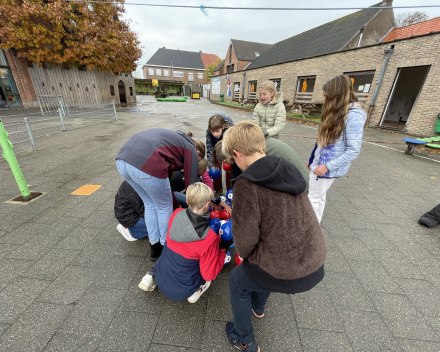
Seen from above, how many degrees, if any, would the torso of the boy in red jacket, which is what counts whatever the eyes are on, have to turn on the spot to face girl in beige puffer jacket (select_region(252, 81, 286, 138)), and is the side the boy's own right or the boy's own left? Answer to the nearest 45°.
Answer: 0° — they already face them

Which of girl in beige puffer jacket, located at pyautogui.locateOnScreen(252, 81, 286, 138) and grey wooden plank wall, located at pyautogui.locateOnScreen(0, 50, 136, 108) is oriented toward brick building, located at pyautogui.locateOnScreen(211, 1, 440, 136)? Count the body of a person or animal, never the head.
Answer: grey wooden plank wall, located at pyautogui.locateOnScreen(0, 50, 136, 108)

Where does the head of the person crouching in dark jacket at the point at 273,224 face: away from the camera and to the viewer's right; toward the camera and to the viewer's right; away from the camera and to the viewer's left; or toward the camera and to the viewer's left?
away from the camera and to the viewer's left

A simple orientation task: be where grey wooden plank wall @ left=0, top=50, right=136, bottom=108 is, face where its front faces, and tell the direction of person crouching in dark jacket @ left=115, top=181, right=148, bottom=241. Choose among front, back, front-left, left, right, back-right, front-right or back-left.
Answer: front-right

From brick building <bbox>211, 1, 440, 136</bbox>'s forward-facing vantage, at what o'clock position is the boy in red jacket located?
The boy in red jacket is roughly at 11 o'clock from the brick building.

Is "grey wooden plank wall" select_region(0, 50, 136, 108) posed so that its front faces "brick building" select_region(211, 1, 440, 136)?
yes

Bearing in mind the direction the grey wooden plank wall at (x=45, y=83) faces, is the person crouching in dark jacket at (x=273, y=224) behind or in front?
in front

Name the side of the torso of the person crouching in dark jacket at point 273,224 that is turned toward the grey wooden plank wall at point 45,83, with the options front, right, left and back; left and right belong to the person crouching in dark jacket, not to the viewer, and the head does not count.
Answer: front

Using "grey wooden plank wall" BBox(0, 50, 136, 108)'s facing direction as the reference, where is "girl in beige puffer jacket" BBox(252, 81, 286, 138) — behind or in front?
in front

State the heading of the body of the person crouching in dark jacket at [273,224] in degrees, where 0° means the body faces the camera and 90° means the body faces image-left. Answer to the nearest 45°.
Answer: approximately 135°

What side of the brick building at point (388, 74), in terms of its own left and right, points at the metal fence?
front

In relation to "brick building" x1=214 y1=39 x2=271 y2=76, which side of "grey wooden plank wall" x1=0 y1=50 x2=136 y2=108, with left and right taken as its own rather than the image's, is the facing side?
left

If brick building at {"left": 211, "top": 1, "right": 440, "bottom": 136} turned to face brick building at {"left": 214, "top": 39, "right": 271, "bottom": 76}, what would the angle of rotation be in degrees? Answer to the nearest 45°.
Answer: approximately 90° to its right
